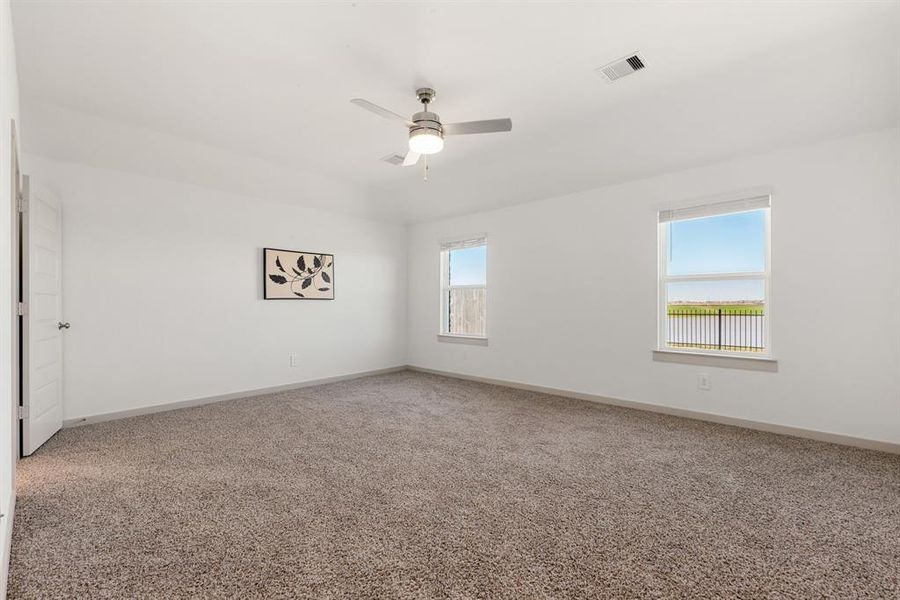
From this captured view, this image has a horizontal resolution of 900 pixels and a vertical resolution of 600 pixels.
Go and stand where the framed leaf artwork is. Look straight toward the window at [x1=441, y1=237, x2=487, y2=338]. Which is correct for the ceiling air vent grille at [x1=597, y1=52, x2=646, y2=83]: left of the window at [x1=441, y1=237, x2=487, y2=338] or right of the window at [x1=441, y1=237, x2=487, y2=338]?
right

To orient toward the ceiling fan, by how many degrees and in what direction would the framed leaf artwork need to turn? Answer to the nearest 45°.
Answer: approximately 45° to its right

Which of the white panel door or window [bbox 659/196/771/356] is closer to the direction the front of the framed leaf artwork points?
the window

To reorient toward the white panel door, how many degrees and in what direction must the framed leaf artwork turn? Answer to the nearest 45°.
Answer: approximately 90° to its right

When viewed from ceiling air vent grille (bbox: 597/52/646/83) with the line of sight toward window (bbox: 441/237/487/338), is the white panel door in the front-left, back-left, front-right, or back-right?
front-left

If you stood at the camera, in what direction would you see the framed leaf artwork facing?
facing the viewer and to the right of the viewer

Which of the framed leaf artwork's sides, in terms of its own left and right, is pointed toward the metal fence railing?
left

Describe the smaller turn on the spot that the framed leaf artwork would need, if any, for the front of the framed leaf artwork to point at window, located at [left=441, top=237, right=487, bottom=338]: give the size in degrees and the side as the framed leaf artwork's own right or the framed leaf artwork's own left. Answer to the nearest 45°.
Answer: approximately 45° to the framed leaf artwork's own left

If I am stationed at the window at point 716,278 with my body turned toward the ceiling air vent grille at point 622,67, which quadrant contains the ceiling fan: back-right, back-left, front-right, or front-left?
front-right

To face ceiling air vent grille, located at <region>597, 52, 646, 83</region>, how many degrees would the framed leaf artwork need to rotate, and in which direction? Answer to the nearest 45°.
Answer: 0° — it already faces it
